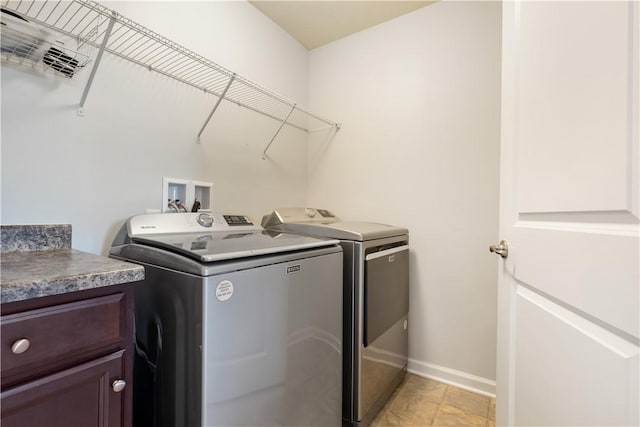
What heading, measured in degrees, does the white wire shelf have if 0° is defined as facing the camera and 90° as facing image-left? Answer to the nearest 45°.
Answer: approximately 315°

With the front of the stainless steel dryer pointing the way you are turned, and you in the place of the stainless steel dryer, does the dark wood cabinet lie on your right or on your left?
on your right

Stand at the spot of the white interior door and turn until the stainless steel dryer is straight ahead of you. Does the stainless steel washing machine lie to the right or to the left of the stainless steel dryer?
left

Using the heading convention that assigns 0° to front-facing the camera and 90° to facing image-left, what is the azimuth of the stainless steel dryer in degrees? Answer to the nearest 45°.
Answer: approximately 315°
